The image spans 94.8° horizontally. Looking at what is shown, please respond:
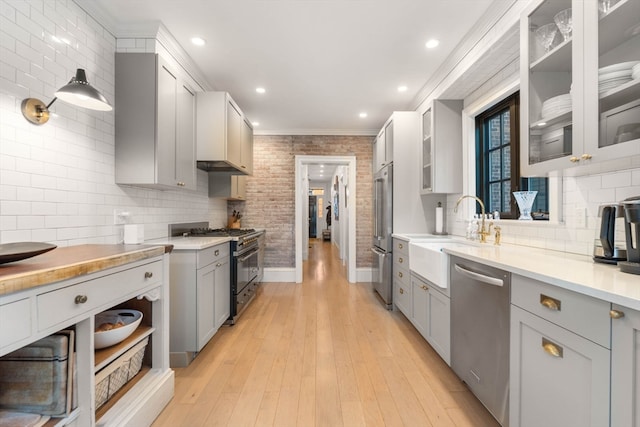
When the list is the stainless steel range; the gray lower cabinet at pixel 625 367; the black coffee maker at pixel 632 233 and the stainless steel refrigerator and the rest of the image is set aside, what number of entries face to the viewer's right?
1

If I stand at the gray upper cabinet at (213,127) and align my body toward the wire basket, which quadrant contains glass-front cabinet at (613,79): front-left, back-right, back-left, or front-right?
front-left

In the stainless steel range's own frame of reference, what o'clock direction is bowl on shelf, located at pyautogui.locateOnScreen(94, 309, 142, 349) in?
The bowl on shelf is roughly at 4 o'clock from the stainless steel range.

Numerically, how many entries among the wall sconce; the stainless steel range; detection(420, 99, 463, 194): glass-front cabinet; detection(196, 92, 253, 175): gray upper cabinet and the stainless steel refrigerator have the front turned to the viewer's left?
2

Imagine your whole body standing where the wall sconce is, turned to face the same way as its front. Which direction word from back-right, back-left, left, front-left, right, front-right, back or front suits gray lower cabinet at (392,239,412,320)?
front-left

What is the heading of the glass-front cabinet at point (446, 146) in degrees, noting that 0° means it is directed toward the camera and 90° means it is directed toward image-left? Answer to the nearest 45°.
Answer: approximately 90°

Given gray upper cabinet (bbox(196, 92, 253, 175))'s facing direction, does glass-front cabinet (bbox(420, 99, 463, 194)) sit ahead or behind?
ahead

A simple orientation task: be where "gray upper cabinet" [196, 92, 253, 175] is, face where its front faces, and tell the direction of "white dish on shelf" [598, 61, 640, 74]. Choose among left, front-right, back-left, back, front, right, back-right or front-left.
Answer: front-right

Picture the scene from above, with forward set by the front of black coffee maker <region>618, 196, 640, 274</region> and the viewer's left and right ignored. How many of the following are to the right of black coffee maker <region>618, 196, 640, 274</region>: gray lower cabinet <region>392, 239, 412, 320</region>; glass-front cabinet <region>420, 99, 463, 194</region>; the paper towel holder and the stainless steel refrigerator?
4

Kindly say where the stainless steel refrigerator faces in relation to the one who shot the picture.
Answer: facing to the left of the viewer

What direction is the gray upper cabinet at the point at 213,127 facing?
to the viewer's right

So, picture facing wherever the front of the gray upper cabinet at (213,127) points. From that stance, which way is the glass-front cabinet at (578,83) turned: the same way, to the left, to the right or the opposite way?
the opposite way

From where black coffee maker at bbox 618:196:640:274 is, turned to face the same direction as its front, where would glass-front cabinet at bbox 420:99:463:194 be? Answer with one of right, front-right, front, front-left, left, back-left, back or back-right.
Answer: right

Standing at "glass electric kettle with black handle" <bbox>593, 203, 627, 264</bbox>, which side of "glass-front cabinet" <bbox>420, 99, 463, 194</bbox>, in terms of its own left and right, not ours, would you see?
left

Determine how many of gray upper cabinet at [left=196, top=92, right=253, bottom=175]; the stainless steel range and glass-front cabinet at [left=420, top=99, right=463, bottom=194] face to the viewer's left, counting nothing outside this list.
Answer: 1

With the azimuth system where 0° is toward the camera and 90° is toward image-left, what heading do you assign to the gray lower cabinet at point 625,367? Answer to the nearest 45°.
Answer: approximately 45°

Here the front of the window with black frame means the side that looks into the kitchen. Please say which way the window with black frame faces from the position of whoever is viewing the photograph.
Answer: facing the viewer and to the left of the viewer

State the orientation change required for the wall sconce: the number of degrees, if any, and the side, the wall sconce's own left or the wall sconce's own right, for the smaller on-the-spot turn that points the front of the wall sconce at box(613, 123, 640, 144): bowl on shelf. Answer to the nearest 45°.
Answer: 0° — it already faces it
